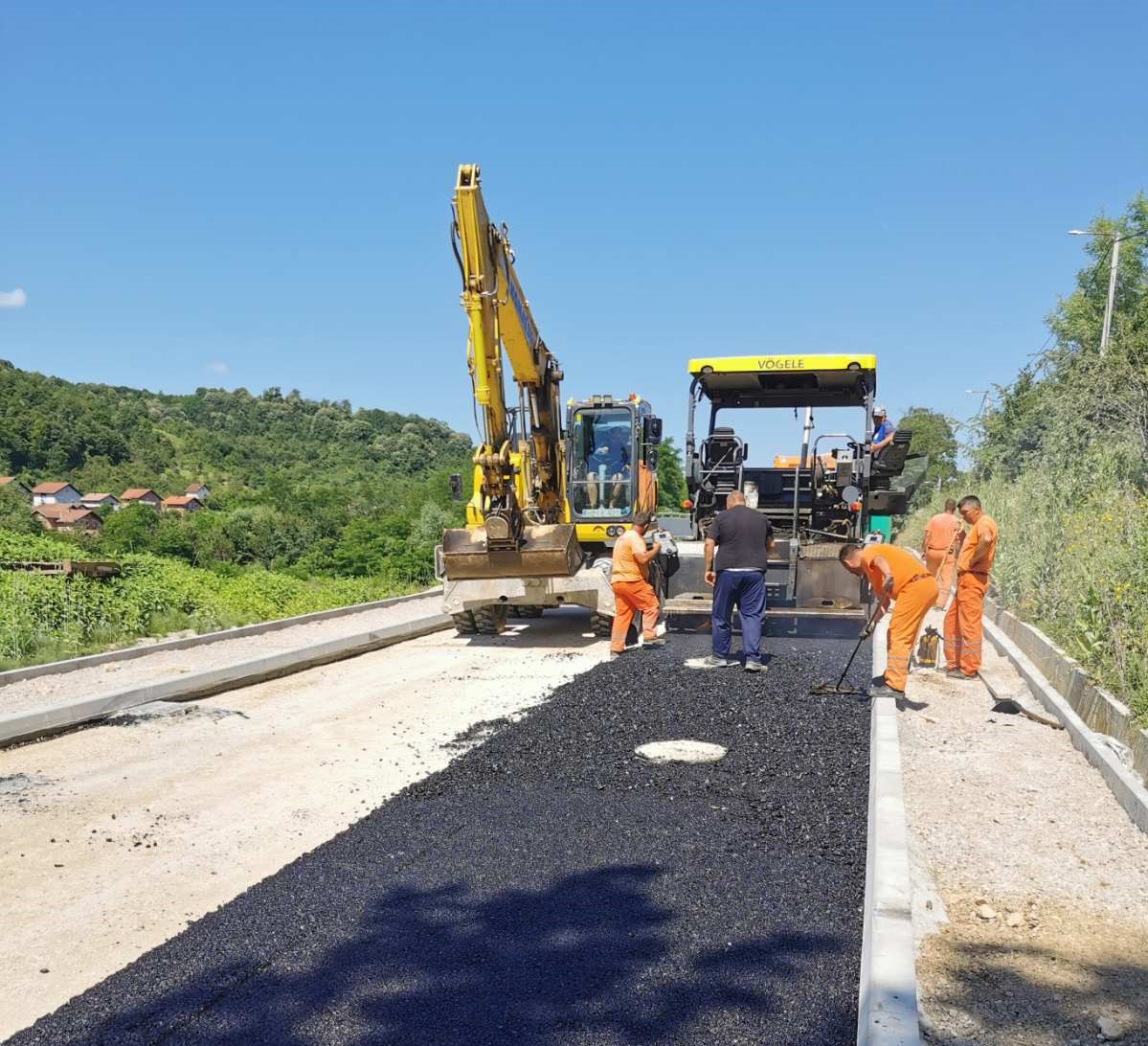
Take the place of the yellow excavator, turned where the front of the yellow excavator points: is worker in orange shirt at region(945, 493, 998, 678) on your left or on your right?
on your left

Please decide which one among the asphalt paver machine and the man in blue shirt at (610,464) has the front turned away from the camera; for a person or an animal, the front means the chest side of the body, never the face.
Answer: the asphalt paver machine

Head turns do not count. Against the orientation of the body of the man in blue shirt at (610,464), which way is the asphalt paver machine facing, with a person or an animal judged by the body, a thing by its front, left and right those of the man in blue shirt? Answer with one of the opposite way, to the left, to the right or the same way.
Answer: the opposite way

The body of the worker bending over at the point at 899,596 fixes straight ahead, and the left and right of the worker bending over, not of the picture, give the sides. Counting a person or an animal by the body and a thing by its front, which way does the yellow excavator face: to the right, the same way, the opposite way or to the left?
to the left

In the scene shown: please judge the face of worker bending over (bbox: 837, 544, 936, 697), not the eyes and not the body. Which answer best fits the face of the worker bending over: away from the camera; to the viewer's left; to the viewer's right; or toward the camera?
to the viewer's left

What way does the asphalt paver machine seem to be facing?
away from the camera

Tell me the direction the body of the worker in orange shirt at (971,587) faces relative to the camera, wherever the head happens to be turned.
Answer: to the viewer's left

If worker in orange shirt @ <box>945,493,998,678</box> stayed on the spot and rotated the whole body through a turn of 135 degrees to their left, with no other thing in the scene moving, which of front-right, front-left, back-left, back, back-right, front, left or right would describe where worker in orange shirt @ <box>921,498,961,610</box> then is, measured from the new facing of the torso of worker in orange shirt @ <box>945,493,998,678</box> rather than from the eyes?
back-left

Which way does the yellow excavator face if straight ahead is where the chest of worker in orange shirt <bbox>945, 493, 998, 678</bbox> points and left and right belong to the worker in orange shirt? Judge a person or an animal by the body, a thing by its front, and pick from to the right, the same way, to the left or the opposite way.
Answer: to the left

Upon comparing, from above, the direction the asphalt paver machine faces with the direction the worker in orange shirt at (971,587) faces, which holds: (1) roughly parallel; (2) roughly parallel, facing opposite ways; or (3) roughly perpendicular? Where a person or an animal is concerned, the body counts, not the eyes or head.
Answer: roughly perpendicular

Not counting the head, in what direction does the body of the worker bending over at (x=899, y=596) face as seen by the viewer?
to the viewer's left

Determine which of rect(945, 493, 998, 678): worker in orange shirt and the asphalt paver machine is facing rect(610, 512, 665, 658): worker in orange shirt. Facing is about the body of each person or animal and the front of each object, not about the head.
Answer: rect(945, 493, 998, 678): worker in orange shirt

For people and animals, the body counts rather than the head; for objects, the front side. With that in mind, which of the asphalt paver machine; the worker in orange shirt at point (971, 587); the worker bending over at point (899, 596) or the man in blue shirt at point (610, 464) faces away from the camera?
the asphalt paver machine

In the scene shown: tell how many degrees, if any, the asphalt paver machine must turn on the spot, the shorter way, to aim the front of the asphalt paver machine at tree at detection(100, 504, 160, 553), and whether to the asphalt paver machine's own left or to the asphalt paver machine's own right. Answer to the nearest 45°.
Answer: approximately 45° to the asphalt paver machine's own left
